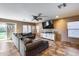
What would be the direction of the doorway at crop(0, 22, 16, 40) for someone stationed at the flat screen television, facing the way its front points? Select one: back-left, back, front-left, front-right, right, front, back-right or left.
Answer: front-right

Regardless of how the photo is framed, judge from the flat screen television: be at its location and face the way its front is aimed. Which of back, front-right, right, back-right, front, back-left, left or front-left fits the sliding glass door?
front-right

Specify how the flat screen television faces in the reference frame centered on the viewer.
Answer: facing the viewer and to the left of the viewer

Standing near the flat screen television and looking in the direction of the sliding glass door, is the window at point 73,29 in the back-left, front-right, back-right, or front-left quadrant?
back-left
